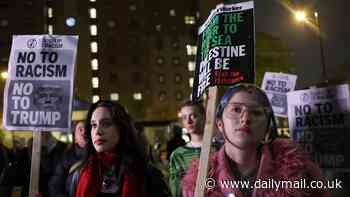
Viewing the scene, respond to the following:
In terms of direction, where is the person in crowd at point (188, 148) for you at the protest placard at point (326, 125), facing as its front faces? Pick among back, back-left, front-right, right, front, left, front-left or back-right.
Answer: front-right

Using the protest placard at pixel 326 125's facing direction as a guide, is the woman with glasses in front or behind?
in front

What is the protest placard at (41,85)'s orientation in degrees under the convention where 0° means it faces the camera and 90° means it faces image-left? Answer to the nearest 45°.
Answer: approximately 0°

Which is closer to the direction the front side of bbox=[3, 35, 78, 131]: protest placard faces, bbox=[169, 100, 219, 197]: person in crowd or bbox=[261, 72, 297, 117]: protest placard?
the person in crowd

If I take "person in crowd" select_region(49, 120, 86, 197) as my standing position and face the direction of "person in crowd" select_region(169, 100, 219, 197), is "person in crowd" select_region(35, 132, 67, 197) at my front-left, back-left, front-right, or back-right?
back-left

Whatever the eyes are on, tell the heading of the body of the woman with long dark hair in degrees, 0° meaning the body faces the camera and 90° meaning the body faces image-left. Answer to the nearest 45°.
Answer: approximately 45°

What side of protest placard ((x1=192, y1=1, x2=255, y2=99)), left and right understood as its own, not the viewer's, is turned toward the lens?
front

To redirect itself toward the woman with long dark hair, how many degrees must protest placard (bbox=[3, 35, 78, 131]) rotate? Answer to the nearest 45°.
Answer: approximately 45° to its left

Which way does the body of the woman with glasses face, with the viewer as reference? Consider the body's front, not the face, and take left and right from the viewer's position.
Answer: facing the viewer

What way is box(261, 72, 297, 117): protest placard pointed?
toward the camera

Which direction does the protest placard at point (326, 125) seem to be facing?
toward the camera
